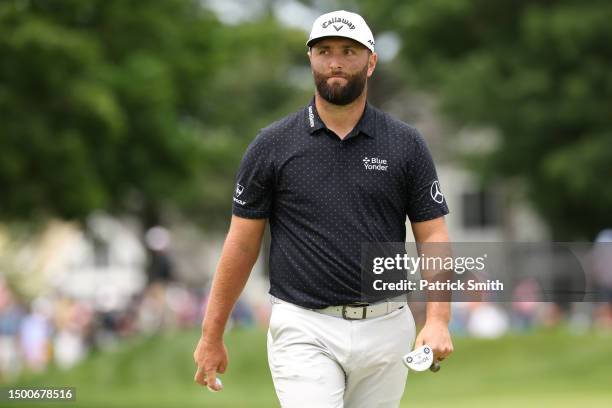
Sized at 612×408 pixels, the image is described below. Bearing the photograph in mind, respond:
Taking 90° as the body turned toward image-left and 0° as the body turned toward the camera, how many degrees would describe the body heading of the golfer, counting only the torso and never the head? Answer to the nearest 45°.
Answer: approximately 0°

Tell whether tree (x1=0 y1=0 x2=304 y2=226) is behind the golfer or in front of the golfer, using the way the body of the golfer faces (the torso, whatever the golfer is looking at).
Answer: behind
